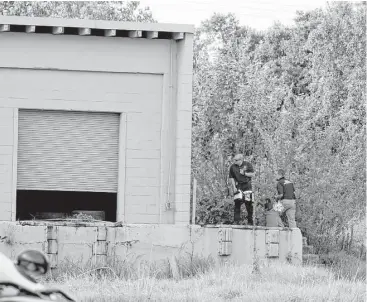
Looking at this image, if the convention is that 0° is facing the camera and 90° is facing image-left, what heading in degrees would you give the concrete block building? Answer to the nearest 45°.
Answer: approximately 0°

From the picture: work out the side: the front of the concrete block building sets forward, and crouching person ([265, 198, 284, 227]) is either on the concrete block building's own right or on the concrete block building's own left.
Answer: on the concrete block building's own left

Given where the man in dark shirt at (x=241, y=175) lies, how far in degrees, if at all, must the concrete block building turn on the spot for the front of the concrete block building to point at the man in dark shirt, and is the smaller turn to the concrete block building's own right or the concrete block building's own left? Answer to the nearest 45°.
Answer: approximately 90° to the concrete block building's own left
